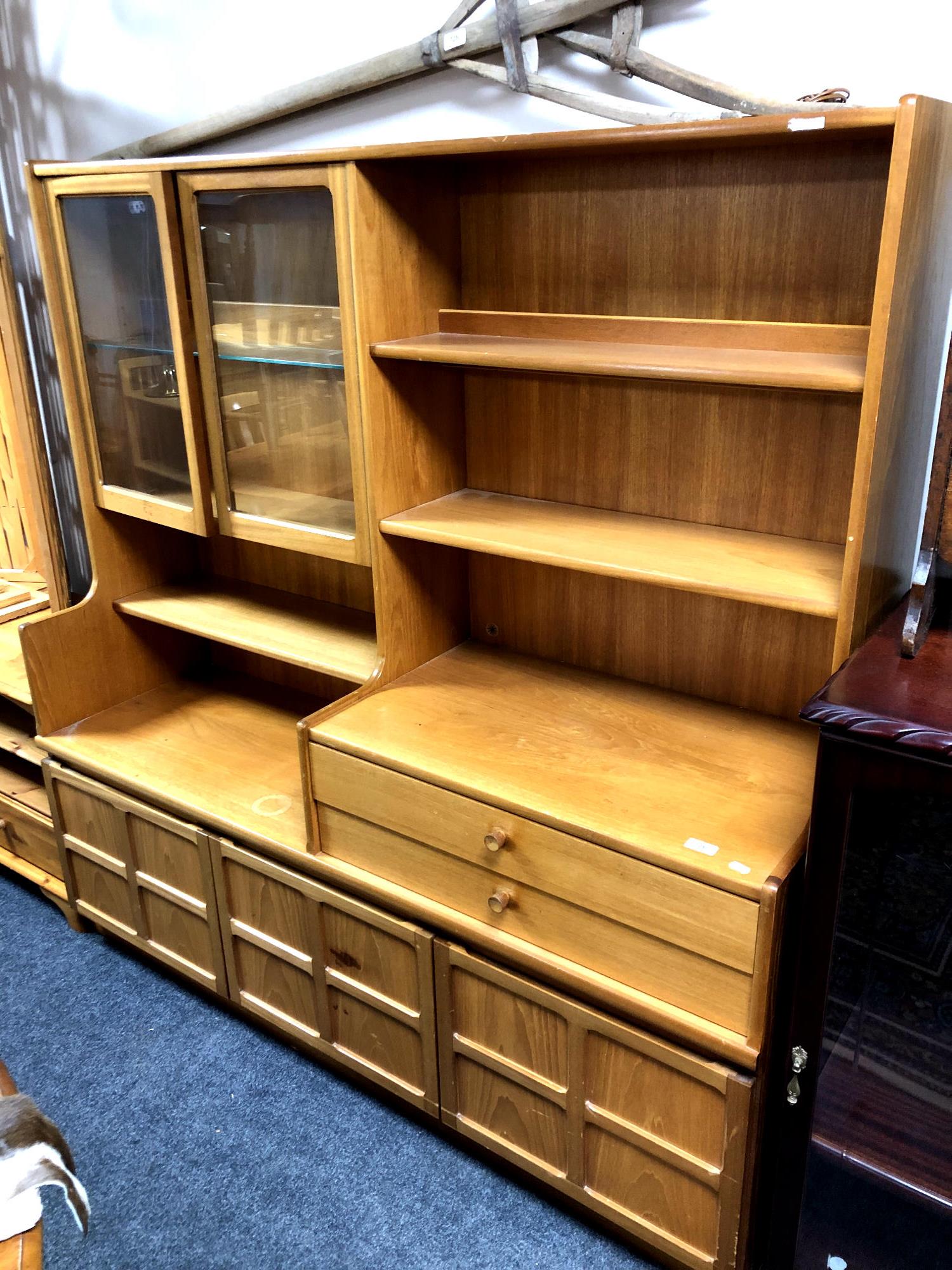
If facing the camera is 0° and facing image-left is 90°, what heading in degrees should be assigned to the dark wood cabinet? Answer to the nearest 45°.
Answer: approximately 45°

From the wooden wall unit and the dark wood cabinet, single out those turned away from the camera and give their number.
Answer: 0

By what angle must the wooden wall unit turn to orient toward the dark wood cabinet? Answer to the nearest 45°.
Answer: approximately 90° to its left
